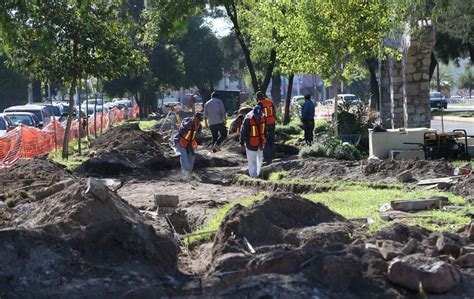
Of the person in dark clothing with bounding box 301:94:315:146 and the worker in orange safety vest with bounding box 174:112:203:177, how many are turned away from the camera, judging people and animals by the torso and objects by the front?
1

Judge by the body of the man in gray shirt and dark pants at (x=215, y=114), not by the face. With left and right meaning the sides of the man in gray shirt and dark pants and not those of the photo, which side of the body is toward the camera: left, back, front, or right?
back

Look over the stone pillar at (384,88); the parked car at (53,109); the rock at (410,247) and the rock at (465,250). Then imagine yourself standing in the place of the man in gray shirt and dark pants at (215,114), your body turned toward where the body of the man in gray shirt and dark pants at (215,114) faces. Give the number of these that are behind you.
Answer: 2

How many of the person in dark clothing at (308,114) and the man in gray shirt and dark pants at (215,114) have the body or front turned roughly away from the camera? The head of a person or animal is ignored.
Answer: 2

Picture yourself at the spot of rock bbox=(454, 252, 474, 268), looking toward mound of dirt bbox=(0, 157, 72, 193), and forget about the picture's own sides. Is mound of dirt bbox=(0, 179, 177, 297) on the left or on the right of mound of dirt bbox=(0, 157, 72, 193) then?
left

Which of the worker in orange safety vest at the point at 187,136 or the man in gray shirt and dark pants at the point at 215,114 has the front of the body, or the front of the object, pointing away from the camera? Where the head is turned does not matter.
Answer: the man in gray shirt and dark pants

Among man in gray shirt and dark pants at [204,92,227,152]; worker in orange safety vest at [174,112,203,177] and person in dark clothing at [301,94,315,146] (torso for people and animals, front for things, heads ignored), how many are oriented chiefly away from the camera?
2

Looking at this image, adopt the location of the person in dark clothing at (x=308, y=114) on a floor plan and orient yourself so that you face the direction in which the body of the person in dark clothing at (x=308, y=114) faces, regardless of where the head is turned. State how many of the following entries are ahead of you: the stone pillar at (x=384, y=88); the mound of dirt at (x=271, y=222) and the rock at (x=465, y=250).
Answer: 1

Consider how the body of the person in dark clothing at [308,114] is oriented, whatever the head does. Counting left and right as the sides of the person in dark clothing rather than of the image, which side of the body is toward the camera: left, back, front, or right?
back

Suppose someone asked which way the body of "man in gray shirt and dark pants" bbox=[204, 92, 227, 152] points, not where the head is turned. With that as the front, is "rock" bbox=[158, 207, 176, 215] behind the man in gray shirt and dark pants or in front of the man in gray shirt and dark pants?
behind
